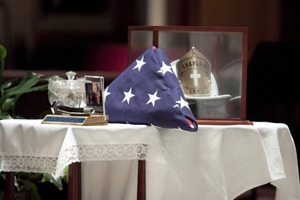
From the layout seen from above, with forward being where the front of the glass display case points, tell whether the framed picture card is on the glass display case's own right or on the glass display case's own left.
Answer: on the glass display case's own right

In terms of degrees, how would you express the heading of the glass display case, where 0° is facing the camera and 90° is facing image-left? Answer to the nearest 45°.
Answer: approximately 0°
